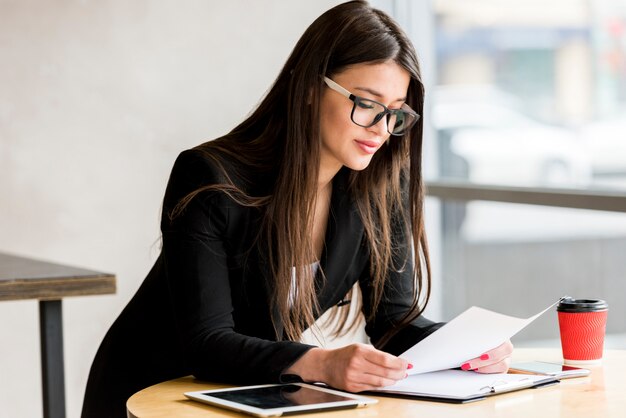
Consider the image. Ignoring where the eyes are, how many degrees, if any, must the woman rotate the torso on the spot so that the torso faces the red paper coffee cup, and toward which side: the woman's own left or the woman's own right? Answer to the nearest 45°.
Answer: approximately 45° to the woman's own left

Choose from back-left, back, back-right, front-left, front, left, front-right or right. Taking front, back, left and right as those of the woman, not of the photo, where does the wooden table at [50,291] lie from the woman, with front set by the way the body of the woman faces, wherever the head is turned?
back

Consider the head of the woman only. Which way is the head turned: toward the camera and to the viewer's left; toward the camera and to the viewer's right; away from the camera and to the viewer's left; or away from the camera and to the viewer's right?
toward the camera and to the viewer's right

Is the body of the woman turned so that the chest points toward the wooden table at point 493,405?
yes

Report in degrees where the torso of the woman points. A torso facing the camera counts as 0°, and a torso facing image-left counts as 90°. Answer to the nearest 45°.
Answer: approximately 315°

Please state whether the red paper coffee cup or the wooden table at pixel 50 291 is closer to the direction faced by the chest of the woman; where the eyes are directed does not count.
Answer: the red paper coffee cup
